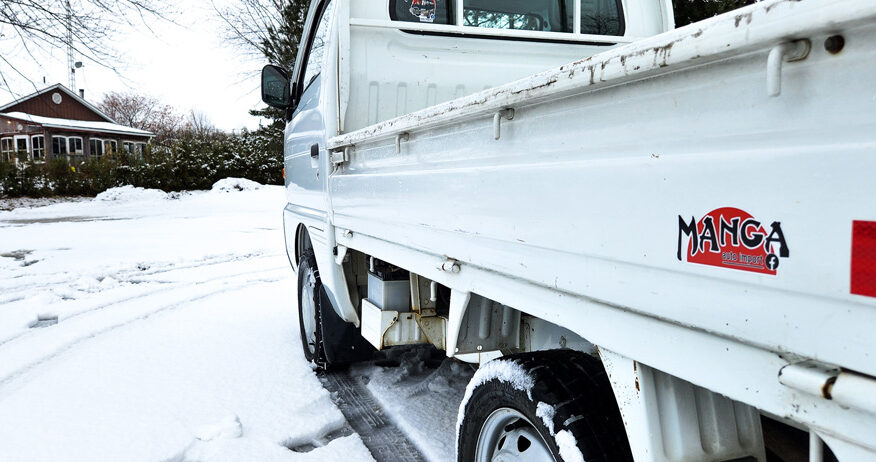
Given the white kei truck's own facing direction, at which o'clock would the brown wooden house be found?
The brown wooden house is roughly at 12 o'clock from the white kei truck.

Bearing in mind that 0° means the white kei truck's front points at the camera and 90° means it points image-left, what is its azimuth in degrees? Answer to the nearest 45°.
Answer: approximately 135°
